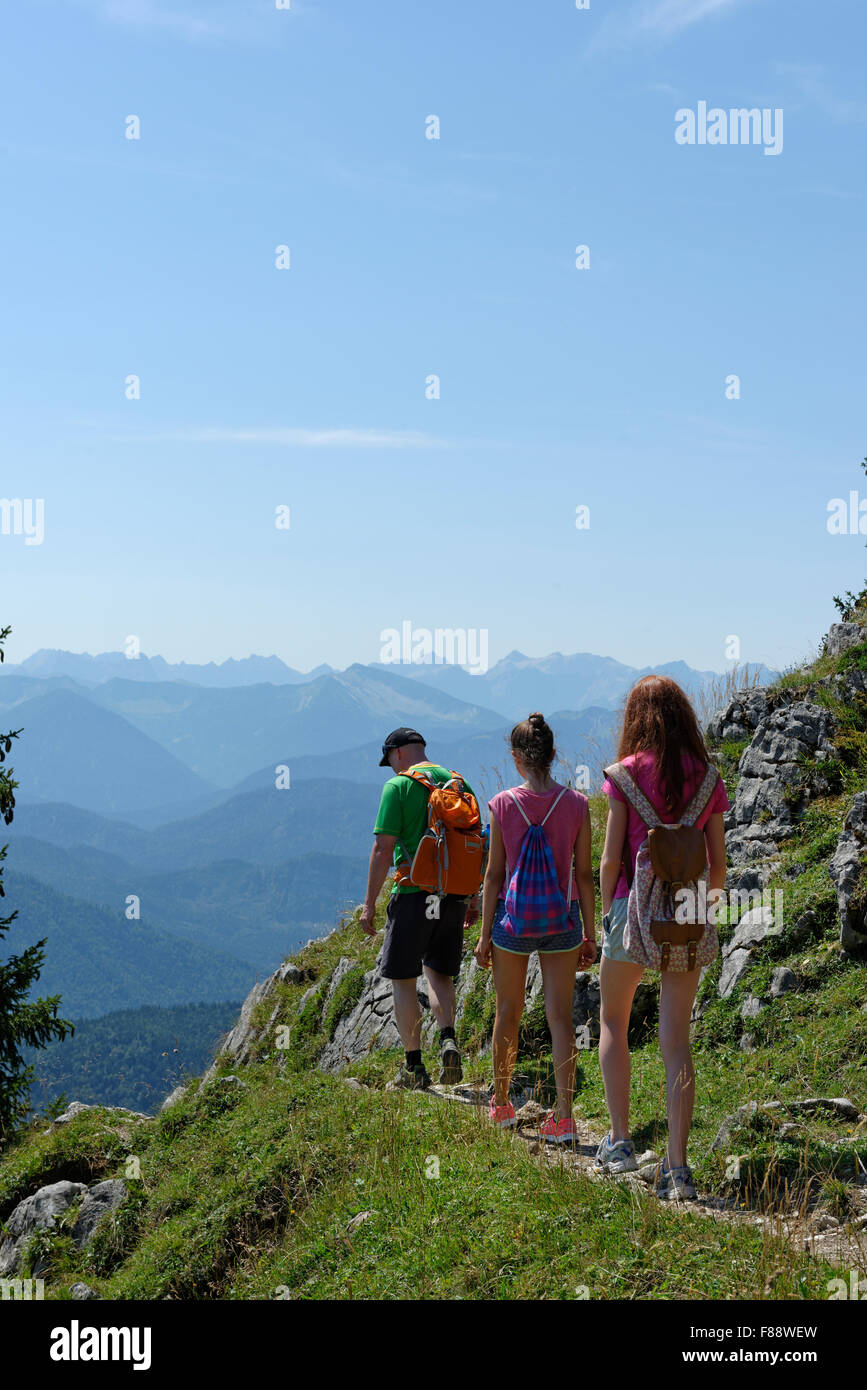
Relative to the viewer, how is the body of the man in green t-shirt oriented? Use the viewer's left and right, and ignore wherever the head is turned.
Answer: facing away from the viewer and to the left of the viewer

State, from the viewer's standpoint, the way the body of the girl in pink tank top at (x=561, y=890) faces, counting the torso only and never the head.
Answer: away from the camera

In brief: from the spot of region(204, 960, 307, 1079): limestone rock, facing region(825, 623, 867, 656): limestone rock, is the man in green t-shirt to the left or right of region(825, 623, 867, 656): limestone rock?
right

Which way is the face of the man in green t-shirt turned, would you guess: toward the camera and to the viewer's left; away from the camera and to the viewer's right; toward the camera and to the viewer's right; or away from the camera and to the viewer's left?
away from the camera and to the viewer's left

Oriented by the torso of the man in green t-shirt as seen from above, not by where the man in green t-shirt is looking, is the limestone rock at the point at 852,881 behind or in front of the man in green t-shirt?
behind

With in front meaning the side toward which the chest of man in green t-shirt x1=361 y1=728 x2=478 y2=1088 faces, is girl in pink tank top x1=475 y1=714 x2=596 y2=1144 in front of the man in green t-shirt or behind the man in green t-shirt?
behind

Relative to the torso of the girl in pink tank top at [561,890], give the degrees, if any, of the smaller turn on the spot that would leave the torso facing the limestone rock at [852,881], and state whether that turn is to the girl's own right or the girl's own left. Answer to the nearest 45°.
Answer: approximately 45° to the girl's own right
